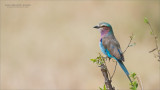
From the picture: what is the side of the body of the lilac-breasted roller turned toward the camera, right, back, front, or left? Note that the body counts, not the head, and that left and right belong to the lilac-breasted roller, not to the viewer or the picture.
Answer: left
